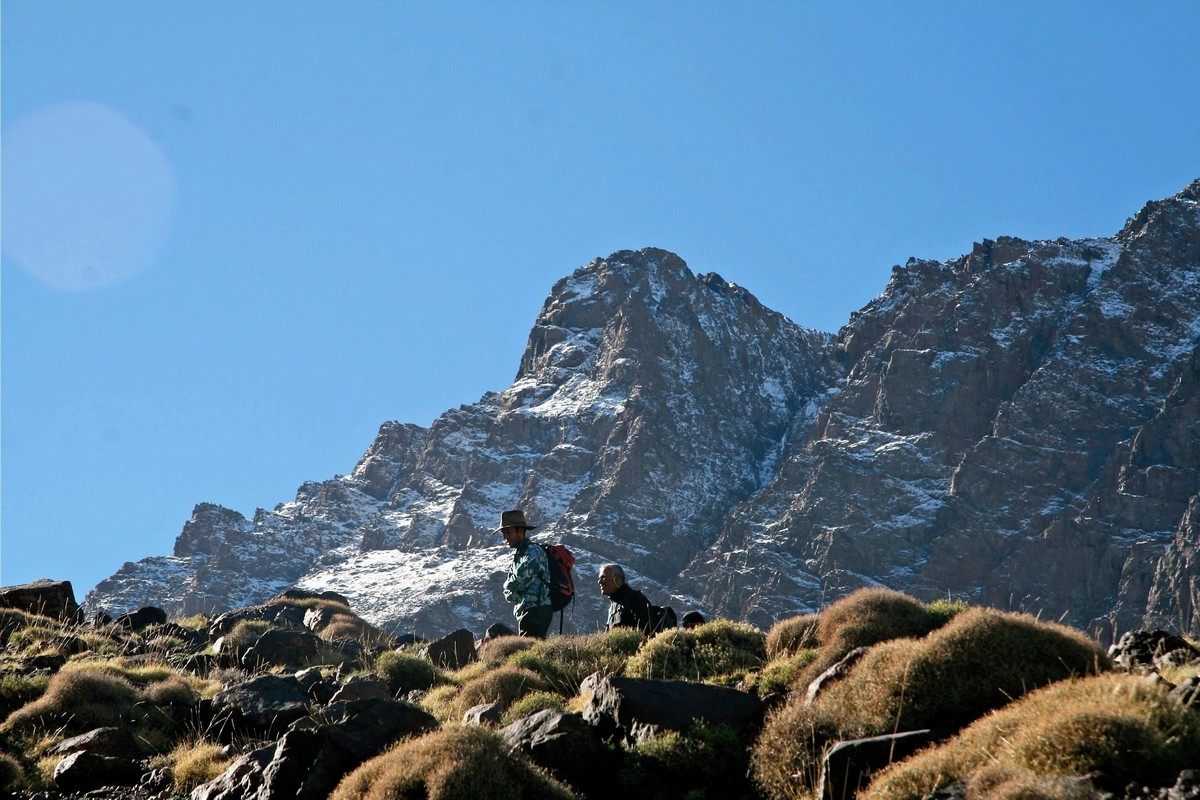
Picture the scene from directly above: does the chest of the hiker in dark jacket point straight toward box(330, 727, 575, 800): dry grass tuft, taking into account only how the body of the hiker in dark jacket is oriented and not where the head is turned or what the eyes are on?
no

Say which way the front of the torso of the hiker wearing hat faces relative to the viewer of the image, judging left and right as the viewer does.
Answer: facing to the left of the viewer

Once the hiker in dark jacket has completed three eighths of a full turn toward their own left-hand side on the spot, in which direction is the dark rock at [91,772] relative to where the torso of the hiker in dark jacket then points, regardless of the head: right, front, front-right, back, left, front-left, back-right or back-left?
right

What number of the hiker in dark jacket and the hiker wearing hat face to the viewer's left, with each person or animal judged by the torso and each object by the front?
2

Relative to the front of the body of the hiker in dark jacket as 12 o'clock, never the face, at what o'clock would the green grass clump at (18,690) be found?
The green grass clump is roughly at 11 o'clock from the hiker in dark jacket.

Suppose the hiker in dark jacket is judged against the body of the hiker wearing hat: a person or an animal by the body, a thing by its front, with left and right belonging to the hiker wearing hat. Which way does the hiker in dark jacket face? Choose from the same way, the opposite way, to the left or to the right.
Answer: the same way

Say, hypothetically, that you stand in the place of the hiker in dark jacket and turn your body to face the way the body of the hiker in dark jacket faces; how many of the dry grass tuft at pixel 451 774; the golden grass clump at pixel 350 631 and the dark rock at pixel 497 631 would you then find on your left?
1

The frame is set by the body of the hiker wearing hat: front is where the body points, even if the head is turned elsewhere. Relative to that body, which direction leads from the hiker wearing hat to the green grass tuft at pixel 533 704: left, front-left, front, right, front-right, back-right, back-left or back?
left

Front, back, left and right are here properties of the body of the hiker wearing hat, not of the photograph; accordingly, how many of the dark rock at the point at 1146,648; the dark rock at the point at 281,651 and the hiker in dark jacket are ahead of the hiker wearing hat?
1

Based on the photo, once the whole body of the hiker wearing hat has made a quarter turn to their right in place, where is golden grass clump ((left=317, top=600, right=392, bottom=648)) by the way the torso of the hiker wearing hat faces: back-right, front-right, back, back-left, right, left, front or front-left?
front-left

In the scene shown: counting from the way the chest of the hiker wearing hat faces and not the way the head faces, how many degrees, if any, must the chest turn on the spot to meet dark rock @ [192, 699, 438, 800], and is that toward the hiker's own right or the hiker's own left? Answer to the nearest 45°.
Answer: approximately 90° to the hiker's own left

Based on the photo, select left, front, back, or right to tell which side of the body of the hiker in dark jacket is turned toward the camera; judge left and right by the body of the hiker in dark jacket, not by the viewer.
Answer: left

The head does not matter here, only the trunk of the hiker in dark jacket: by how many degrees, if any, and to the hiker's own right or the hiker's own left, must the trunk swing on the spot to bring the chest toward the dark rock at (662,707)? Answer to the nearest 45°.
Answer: approximately 90° to the hiker's own left

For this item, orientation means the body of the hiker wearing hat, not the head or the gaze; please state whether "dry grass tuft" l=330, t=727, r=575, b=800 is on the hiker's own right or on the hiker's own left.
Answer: on the hiker's own left

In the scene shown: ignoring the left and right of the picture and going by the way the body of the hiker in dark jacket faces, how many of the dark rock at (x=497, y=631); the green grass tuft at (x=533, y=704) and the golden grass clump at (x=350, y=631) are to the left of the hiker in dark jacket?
1
